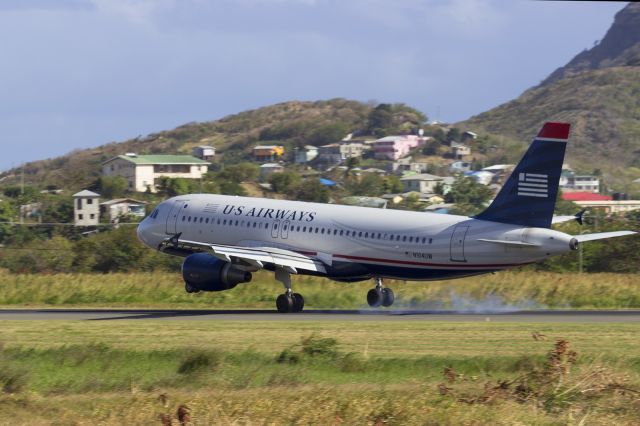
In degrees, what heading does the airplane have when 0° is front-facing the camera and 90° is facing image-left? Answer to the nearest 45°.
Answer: approximately 135°
